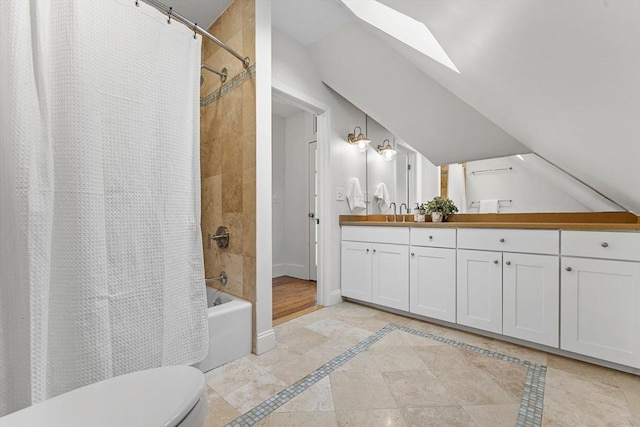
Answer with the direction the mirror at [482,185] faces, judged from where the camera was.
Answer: facing the viewer

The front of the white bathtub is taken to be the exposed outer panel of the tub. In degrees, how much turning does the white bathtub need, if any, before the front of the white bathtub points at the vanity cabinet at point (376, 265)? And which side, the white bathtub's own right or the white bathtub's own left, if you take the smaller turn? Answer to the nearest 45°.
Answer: approximately 45° to the white bathtub's own left

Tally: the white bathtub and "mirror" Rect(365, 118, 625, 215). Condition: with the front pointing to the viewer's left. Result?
0

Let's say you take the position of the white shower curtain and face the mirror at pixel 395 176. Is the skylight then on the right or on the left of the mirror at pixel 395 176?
right

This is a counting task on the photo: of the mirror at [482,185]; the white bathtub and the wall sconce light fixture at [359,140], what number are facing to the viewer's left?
0

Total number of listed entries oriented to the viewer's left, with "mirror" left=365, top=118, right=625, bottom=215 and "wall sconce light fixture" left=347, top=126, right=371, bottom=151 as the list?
0

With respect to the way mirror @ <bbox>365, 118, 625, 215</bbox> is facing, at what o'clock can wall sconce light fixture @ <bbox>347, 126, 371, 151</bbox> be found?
The wall sconce light fixture is roughly at 3 o'clock from the mirror.

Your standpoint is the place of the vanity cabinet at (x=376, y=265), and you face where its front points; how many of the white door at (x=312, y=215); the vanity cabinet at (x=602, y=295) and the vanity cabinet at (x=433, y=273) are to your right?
1

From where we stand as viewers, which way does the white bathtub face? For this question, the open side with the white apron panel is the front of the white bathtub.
facing the viewer and to the right of the viewer

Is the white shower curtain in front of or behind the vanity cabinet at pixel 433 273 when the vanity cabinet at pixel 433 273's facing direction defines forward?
in front

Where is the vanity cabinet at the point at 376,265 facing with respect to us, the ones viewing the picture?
facing the viewer and to the left of the viewer
